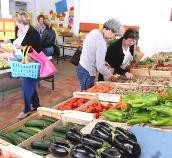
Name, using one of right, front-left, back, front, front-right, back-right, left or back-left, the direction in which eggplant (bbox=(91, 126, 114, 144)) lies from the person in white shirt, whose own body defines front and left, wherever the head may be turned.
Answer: right

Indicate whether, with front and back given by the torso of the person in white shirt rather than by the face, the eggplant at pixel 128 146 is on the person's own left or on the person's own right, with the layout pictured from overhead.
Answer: on the person's own right

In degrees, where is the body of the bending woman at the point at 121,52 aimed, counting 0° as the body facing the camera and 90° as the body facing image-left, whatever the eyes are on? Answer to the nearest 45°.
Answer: approximately 315°

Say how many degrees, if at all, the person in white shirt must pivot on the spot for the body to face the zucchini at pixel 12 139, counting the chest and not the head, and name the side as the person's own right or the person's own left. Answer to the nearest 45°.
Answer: approximately 90° to the person's own right

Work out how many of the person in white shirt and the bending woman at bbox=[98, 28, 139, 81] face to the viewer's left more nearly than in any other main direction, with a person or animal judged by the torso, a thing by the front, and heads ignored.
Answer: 0

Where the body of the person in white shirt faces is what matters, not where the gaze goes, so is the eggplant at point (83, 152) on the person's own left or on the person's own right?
on the person's own right

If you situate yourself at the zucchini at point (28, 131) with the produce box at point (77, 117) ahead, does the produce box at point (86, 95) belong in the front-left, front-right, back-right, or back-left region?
front-left

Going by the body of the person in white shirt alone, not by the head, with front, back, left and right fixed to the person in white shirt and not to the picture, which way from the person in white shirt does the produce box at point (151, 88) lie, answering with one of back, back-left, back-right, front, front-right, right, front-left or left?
front

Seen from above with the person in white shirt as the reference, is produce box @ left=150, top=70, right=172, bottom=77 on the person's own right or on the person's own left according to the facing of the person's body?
on the person's own left

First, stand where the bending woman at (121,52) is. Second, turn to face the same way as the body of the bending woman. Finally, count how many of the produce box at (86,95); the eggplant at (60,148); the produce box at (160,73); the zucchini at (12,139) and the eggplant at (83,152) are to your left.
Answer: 1

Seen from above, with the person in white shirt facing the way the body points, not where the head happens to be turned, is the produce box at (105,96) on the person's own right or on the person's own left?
on the person's own right

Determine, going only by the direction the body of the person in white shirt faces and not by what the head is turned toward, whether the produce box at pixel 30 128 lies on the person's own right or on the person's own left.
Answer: on the person's own right
